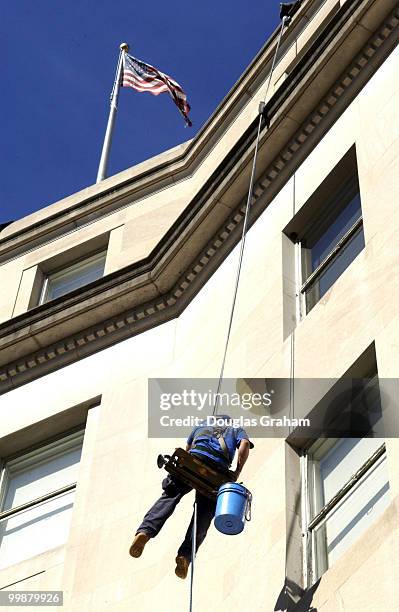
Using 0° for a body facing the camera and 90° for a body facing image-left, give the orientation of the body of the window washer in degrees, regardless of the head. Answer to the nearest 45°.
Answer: approximately 180°
